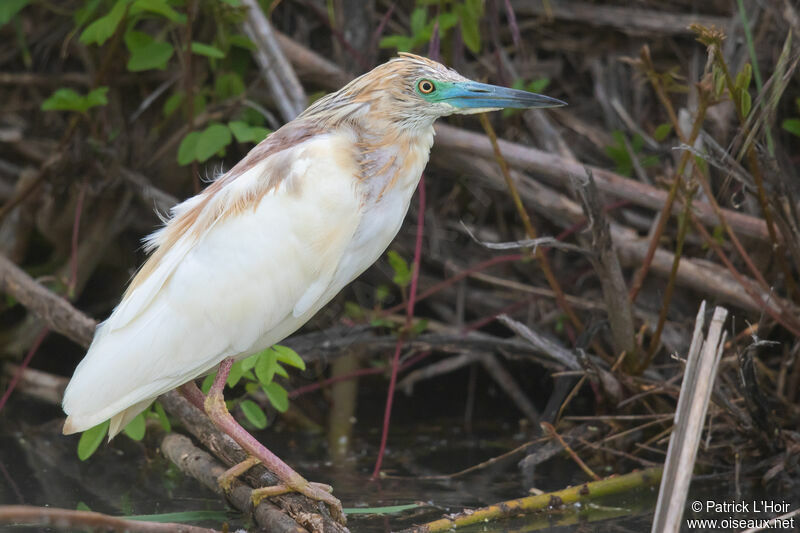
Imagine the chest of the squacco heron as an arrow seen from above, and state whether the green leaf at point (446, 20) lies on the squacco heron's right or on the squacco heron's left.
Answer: on the squacco heron's left

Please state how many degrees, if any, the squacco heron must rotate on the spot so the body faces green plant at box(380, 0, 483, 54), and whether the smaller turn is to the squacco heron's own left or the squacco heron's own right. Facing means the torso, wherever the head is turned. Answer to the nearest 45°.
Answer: approximately 45° to the squacco heron's own left

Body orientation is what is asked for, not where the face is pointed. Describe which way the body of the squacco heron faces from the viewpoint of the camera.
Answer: to the viewer's right

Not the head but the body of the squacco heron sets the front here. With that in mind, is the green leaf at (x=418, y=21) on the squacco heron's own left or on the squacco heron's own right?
on the squacco heron's own left

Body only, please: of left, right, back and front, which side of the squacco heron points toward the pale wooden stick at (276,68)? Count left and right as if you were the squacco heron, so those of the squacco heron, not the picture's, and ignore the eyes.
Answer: left
